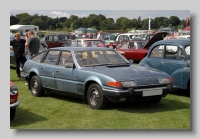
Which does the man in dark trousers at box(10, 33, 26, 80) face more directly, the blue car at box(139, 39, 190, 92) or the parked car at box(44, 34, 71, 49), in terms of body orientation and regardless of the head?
the blue car

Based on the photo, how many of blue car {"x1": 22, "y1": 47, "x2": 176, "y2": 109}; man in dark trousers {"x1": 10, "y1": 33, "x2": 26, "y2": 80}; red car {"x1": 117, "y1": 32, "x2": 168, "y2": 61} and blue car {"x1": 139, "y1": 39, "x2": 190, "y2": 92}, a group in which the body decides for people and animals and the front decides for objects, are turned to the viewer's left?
0

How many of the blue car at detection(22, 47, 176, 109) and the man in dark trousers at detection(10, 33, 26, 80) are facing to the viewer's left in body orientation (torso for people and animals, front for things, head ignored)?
0

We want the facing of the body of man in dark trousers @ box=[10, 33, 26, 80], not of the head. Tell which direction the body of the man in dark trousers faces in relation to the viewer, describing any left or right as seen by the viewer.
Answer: facing the viewer

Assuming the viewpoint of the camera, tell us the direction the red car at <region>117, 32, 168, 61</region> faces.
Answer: facing the viewer and to the right of the viewer

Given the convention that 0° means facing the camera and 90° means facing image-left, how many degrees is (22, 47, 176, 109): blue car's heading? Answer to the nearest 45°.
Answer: approximately 315°

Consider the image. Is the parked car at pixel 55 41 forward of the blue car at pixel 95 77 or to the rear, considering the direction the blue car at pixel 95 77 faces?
to the rear
